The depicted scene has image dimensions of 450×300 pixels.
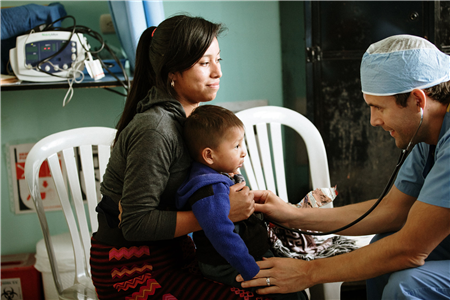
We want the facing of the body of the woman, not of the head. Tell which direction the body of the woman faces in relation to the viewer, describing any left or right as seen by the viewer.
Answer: facing to the right of the viewer

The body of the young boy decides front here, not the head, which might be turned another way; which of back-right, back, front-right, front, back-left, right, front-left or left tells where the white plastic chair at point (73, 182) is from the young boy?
back-left

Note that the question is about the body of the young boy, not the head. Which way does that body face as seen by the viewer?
to the viewer's right

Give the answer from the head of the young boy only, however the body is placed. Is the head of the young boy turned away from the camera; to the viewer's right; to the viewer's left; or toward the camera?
to the viewer's right

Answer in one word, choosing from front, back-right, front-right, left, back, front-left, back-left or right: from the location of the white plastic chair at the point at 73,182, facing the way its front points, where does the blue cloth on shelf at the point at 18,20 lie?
back-left

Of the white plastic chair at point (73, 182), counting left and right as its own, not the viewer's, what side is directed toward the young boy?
front

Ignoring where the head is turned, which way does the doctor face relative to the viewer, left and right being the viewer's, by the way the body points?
facing to the left of the viewer

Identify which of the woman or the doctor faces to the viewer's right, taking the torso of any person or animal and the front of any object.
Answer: the woman
